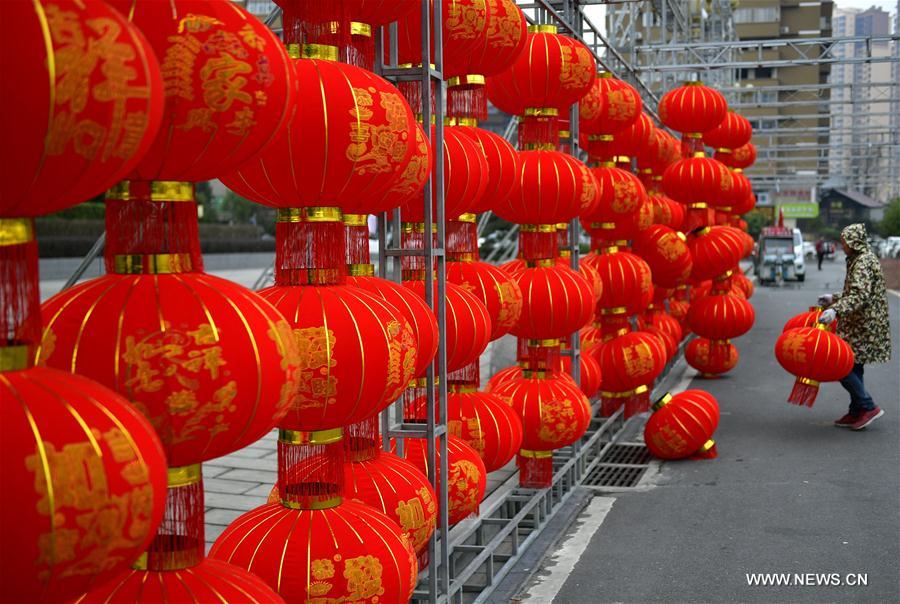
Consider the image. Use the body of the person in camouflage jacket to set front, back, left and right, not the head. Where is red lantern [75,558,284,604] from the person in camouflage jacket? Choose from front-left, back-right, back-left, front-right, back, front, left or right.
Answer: left

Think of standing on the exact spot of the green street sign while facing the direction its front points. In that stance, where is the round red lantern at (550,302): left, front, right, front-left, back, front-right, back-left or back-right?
front

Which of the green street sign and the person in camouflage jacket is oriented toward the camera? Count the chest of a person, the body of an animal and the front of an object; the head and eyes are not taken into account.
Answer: the green street sign

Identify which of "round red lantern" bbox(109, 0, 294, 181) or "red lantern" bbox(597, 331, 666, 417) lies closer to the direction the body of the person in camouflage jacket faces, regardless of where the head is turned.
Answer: the red lantern

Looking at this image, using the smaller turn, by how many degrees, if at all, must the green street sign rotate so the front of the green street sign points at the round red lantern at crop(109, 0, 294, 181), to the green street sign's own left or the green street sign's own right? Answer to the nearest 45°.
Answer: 0° — it already faces it

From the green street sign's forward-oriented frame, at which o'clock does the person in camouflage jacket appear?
The person in camouflage jacket is roughly at 12 o'clock from the green street sign.

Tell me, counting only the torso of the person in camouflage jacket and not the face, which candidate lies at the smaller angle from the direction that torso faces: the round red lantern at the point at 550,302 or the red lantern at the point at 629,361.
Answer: the red lantern

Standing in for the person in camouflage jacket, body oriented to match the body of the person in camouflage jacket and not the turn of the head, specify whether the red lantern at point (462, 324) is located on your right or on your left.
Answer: on your left

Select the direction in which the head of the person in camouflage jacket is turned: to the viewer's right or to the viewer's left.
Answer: to the viewer's left

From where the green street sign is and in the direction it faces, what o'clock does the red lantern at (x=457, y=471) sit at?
The red lantern is roughly at 12 o'clock from the green street sign.

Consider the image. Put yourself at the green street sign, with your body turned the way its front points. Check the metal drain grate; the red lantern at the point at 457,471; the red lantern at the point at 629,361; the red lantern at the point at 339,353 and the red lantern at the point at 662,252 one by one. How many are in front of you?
5

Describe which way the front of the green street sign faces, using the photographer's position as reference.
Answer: facing the viewer

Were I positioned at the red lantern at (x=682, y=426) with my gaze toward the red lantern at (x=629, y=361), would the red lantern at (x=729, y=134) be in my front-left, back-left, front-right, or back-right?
front-right

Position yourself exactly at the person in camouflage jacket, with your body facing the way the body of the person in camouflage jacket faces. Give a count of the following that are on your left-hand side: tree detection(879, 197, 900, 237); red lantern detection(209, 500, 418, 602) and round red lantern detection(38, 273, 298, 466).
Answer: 2

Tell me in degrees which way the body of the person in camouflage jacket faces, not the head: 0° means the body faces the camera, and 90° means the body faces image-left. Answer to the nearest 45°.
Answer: approximately 90°

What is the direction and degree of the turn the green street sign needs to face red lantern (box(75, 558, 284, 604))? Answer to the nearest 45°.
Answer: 0° — it already faces it

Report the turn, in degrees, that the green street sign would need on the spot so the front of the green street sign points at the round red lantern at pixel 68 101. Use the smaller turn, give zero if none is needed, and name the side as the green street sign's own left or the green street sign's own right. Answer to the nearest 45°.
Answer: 0° — it already faces it
